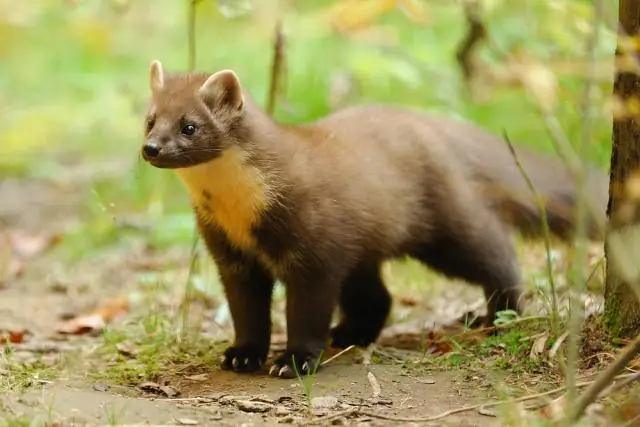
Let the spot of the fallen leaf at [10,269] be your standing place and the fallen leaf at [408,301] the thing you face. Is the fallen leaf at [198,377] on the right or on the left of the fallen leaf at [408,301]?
right

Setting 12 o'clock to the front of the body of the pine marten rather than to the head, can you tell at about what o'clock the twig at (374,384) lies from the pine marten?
The twig is roughly at 10 o'clock from the pine marten.

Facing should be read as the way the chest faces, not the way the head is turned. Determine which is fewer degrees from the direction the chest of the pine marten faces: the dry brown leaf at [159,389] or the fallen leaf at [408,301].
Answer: the dry brown leaf

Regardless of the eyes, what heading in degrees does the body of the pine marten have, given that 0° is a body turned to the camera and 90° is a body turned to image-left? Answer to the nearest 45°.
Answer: approximately 45°

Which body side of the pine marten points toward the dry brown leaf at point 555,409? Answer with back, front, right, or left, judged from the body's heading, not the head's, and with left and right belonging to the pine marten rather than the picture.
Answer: left

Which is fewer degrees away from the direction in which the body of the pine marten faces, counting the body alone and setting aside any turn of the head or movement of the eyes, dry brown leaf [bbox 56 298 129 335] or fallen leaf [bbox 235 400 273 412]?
the fallen leaf

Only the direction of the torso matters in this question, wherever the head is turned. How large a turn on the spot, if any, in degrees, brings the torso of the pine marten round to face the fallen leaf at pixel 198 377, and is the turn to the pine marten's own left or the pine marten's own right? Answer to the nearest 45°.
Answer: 0° — it already faces it

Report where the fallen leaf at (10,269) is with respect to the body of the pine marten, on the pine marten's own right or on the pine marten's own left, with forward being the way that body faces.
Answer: on the pine marten's own right

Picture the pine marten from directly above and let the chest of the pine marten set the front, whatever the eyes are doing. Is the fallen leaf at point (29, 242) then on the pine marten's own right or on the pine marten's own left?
on the pine marten's own right

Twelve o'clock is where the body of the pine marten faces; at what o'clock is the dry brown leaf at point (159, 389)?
The dry brown leaf is roughly at 12 o'clock from the pine marten.
